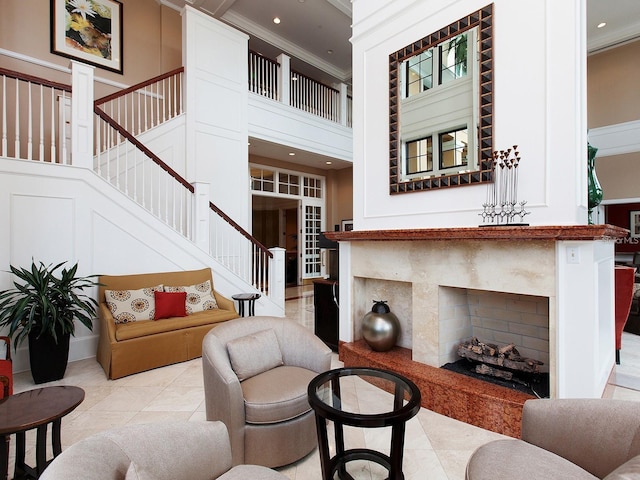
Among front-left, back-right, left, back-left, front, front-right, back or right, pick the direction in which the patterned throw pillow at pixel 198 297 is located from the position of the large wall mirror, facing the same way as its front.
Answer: front-right

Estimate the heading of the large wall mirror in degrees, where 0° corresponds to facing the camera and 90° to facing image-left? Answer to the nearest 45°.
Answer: approximately 45°

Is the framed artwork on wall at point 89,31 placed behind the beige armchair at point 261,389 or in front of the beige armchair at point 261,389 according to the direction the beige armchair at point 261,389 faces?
behind

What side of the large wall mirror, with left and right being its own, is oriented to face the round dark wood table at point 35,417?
front

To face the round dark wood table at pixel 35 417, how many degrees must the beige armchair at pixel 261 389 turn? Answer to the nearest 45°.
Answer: approximately 135° to its right

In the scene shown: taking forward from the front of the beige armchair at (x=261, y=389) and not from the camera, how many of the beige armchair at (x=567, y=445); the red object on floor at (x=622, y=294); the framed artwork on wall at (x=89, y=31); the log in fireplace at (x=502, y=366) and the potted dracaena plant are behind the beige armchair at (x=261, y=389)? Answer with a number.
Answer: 2

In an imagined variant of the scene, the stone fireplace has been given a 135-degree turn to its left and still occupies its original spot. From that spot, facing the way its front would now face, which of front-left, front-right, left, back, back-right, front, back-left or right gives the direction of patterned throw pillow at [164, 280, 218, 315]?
back

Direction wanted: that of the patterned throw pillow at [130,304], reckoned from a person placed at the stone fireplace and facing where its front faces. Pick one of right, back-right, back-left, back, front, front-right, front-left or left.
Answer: front-right

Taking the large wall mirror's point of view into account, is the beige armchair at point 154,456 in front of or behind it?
in front

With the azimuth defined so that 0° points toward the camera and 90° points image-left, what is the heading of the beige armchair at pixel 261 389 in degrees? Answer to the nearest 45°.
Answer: approximately 315°

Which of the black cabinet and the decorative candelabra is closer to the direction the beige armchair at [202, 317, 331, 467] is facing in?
the decorative candelabra

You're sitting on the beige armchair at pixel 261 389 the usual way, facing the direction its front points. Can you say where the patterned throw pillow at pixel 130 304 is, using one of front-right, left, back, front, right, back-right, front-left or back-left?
back

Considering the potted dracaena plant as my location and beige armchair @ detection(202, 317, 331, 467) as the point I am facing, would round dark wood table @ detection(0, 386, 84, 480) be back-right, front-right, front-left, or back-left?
front-right

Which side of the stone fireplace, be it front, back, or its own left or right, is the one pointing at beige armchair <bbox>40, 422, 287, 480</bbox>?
front
